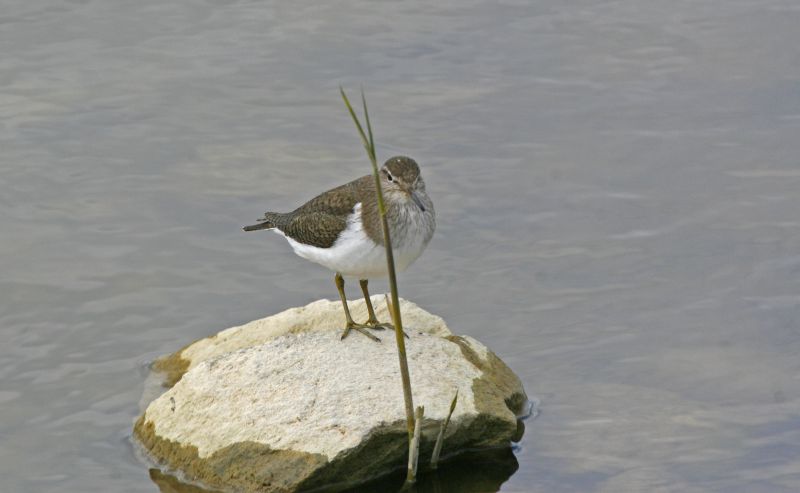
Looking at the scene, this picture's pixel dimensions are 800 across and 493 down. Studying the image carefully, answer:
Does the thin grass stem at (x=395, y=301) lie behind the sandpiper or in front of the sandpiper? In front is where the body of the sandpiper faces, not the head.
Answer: in front

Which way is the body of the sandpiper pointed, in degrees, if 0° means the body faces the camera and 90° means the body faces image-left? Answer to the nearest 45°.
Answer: approximately 315°
